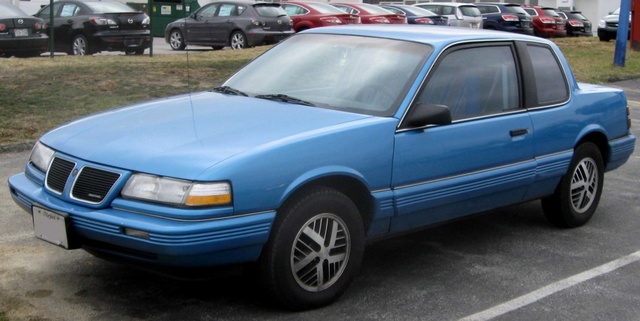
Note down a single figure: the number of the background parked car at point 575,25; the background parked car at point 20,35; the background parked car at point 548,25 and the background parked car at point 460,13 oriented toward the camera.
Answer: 0

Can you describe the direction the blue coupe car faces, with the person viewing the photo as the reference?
facing the viewer and to the left of the viewer

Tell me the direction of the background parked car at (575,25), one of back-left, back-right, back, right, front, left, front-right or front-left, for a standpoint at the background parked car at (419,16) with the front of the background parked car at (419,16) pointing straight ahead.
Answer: right

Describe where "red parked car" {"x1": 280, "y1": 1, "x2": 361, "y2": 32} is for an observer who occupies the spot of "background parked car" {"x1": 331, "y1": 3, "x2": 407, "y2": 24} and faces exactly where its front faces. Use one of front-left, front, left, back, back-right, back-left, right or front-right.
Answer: left

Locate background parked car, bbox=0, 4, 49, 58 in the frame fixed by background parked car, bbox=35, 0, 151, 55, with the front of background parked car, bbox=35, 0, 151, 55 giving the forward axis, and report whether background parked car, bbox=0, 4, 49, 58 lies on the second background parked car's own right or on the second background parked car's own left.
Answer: on the second background parked car's own left

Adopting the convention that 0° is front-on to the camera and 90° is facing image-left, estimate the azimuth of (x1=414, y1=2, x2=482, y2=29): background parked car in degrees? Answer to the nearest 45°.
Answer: approximately 135°

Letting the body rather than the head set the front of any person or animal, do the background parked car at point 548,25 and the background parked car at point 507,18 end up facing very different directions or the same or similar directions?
same or similar directions

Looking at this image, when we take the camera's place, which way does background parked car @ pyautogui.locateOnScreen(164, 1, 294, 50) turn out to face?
facing away from the viewer and to the left of the viewer

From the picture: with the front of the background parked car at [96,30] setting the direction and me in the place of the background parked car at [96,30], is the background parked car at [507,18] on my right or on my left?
on my right

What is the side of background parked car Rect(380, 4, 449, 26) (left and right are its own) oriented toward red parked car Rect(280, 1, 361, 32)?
left

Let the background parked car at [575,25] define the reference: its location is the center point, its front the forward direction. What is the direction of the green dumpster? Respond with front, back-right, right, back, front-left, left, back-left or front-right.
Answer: left

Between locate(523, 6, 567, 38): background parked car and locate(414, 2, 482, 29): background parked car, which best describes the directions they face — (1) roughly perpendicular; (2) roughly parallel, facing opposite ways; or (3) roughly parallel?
roughly parallel

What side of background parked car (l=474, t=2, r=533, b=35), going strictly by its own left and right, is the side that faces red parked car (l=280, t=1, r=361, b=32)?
left

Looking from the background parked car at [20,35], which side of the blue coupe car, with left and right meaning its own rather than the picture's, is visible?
right
